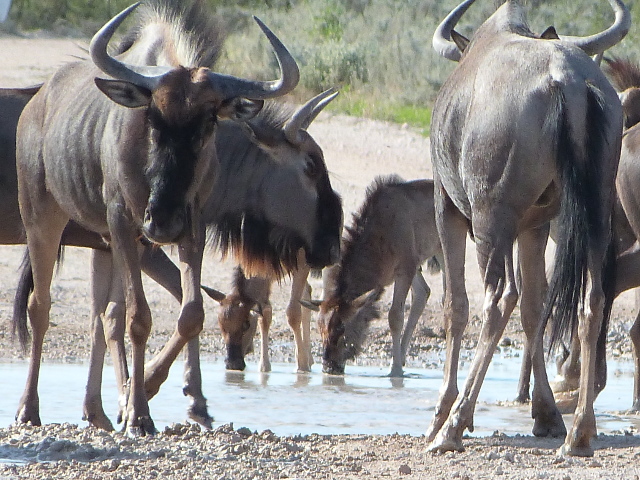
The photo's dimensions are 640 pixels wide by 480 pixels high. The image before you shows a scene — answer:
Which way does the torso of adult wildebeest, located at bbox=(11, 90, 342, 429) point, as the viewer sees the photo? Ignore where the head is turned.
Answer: to the viewer's right

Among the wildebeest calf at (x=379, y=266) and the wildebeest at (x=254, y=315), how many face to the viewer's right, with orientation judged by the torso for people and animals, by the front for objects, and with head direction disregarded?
0

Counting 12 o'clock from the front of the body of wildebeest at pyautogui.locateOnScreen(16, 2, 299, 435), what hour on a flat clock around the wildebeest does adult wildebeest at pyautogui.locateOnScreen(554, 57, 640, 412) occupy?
The adult wildebeest is roughly at 10 o'clock from the wildebeest.

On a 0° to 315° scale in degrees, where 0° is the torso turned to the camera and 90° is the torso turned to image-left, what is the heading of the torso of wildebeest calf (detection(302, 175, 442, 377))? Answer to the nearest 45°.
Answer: approximately 45°

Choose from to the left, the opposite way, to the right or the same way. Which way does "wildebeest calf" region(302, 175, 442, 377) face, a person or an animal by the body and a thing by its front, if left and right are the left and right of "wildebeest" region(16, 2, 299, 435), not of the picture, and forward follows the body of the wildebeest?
to the right

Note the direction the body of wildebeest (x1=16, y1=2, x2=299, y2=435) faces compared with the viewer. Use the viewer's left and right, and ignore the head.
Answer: facing the viewer and to the right of the viewer

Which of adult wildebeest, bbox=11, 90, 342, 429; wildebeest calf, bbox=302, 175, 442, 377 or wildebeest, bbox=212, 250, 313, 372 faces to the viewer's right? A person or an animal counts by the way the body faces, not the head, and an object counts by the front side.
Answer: the adult wildebeest

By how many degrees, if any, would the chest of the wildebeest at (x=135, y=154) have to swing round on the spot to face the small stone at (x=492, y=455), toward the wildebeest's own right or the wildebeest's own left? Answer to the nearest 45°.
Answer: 0° — it already faces it

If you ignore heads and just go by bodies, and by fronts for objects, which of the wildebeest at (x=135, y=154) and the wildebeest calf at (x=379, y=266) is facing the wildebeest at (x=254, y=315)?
the wildebeest calf

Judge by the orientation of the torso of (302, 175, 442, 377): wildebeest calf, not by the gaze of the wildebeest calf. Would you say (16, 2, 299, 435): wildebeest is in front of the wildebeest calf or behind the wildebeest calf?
in front

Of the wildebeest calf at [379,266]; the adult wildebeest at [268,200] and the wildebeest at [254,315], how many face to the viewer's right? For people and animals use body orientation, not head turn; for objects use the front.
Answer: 1

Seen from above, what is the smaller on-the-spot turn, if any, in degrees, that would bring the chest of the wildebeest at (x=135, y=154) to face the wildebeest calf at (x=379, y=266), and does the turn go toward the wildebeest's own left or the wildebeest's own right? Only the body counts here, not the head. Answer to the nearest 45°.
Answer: approximately 90° to the wildebeest's own left

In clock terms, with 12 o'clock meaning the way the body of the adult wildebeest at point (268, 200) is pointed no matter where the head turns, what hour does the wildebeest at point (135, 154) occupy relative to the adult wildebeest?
The wildebeest is roughly at 4 o'clock from the adult wildebeest.

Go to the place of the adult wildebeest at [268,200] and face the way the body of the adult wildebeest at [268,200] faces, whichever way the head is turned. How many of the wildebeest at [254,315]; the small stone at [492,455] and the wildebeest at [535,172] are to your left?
1

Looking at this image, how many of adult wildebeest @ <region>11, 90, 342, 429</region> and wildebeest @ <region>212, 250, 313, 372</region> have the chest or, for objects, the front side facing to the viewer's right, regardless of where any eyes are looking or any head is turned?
1
